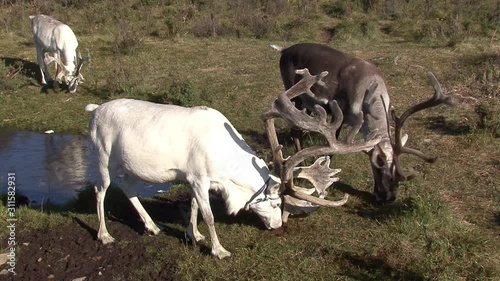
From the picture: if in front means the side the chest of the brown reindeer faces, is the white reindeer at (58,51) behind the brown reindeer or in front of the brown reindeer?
behind

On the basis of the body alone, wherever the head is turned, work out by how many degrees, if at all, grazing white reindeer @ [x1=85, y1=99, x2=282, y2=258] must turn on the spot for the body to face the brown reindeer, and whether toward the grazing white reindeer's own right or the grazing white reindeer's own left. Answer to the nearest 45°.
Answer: approximately 45° to the grazing white reindeer's own left

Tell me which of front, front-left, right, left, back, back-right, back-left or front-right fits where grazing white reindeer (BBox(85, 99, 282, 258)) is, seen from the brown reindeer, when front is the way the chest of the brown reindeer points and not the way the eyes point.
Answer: right

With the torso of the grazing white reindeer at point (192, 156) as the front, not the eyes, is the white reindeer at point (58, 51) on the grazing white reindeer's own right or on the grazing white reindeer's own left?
on the grazing white reindeer's own left

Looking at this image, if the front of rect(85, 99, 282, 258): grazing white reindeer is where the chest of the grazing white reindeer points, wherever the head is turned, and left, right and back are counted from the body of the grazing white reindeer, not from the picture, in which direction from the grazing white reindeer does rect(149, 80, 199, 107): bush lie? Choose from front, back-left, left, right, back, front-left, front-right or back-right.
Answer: left

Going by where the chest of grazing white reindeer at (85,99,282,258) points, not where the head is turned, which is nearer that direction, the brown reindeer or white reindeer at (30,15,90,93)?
the brown reindeer

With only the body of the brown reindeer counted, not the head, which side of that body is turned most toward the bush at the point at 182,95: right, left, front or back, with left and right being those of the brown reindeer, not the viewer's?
back

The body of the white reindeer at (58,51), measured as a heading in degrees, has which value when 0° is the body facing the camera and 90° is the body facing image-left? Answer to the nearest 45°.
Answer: approximately 315°

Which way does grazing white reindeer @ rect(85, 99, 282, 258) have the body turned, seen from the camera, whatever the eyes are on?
to the viewer's right

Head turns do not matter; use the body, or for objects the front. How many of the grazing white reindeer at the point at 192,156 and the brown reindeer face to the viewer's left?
0

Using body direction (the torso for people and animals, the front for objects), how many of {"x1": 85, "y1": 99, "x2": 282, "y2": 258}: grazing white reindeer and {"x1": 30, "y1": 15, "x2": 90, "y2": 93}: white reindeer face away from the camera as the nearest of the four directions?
0

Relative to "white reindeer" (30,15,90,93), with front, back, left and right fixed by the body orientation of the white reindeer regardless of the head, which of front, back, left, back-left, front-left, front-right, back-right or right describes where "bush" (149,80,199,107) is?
front

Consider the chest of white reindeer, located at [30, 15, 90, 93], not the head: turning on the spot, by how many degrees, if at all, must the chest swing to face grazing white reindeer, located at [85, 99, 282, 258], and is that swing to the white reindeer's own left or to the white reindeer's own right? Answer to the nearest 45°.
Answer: approximately 45° to the white reindeer's own right

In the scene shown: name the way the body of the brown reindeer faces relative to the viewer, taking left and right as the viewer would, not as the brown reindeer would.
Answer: facing the viewer and to the right of the viewer
